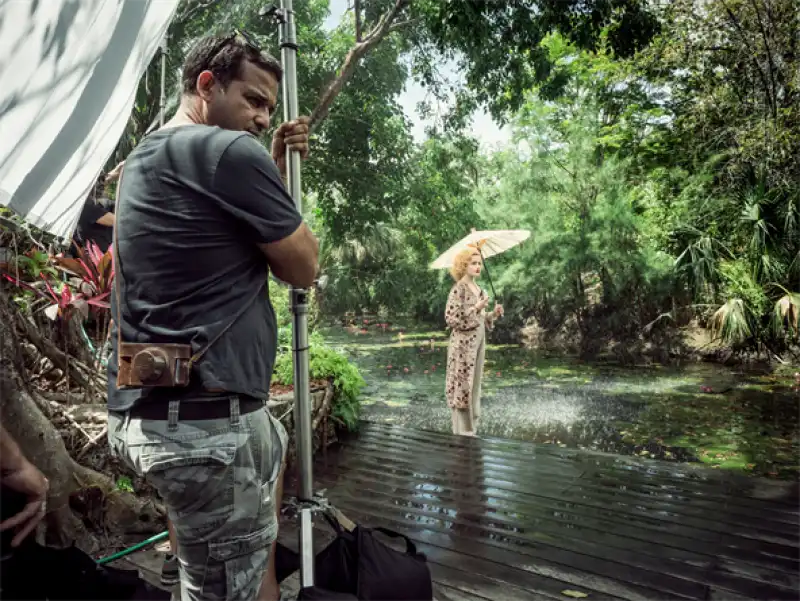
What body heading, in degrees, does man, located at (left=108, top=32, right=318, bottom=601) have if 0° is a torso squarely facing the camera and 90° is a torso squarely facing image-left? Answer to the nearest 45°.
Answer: approximately 225°

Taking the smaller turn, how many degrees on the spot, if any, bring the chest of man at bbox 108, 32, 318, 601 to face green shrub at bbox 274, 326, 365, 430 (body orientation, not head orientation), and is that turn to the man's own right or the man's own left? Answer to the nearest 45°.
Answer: approximately 45° to the man's own left

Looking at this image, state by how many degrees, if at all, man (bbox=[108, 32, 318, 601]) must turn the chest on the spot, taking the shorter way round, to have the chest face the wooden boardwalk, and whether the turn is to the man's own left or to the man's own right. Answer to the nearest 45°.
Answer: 0° — they already face it

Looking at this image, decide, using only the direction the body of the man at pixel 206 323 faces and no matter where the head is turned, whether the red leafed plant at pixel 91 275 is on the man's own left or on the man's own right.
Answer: on the man's own left

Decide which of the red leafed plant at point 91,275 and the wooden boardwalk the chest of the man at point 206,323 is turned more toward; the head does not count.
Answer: the wooden boardwalk

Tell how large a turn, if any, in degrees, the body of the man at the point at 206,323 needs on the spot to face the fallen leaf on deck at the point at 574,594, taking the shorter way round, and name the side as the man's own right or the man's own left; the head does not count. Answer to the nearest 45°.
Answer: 0° — they already face it
